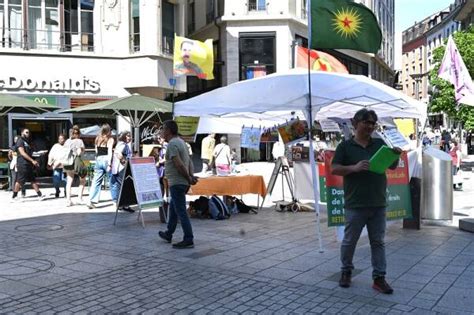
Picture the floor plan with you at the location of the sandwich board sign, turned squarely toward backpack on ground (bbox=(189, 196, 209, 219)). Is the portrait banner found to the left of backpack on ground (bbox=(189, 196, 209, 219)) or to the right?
left

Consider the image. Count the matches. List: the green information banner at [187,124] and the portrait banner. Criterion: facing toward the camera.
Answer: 2

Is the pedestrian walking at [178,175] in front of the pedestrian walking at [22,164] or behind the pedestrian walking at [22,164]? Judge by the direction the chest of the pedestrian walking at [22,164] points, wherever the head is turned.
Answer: in front

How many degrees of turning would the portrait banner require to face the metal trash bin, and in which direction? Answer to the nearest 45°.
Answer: approximately 45° to its left

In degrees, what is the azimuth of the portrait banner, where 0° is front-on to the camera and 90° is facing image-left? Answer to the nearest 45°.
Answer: approximately 0°

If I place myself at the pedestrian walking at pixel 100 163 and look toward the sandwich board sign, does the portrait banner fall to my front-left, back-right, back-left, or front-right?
back-left

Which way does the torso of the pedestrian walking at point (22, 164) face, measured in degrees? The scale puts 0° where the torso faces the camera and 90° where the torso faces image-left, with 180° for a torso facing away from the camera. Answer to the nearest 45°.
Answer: approximately 315°

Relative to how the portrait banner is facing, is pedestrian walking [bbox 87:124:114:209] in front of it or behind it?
in front

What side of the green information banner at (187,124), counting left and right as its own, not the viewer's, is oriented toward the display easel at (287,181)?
left

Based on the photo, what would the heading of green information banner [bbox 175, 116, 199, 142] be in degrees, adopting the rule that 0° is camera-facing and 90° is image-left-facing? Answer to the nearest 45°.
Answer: approximately 0°
